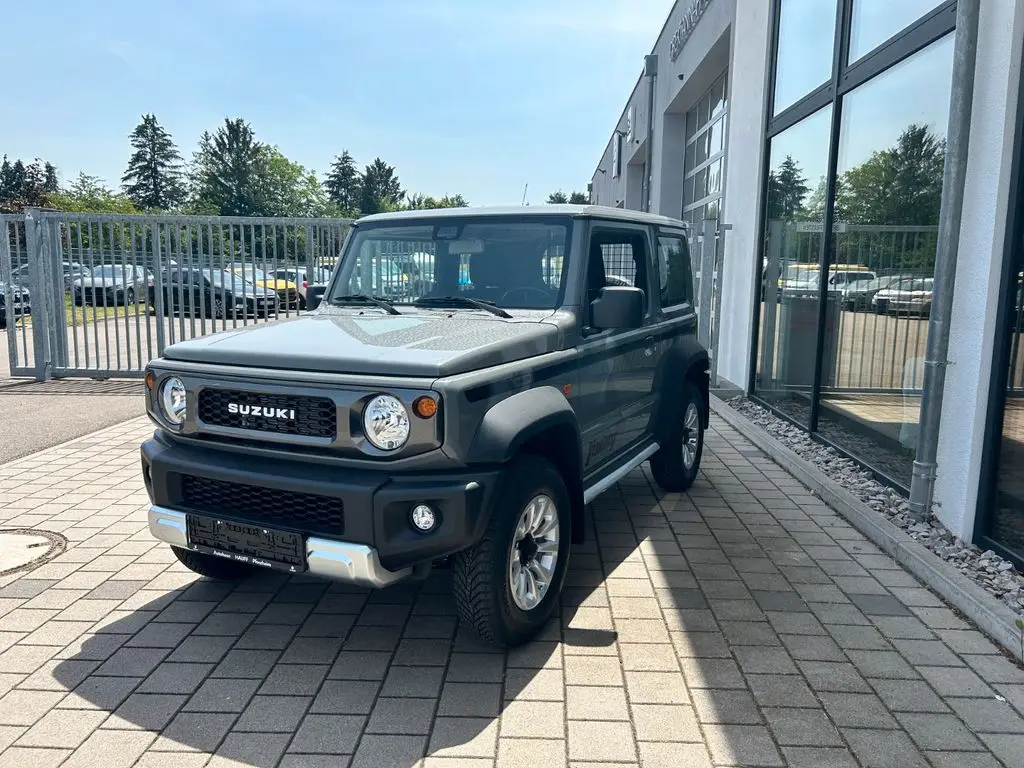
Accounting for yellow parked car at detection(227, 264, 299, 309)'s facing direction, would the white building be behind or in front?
in front

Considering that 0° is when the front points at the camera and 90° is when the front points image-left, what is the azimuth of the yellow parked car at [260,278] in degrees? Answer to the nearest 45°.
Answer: approximately 315°

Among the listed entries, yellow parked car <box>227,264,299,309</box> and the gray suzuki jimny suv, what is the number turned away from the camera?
0

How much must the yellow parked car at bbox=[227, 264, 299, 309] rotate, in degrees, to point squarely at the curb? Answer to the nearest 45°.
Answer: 0° — it already faces it

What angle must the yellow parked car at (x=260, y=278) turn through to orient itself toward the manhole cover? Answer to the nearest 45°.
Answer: approximately 45° to its right

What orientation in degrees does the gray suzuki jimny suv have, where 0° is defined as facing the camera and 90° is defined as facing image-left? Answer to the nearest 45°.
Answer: approximately 45°

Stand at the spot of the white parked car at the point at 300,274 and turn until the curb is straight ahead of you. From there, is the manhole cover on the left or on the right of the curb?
right

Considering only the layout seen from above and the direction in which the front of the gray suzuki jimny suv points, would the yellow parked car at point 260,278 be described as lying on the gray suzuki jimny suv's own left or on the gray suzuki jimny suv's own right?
on the gray suzuki jimny suv's own right

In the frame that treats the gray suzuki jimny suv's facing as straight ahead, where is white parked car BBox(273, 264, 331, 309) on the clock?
The white parked car is roughly at 4 o'clock from the gray suzuki jimny suv.

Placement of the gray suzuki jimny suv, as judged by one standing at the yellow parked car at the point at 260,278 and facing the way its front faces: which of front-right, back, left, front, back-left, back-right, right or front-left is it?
front-right
